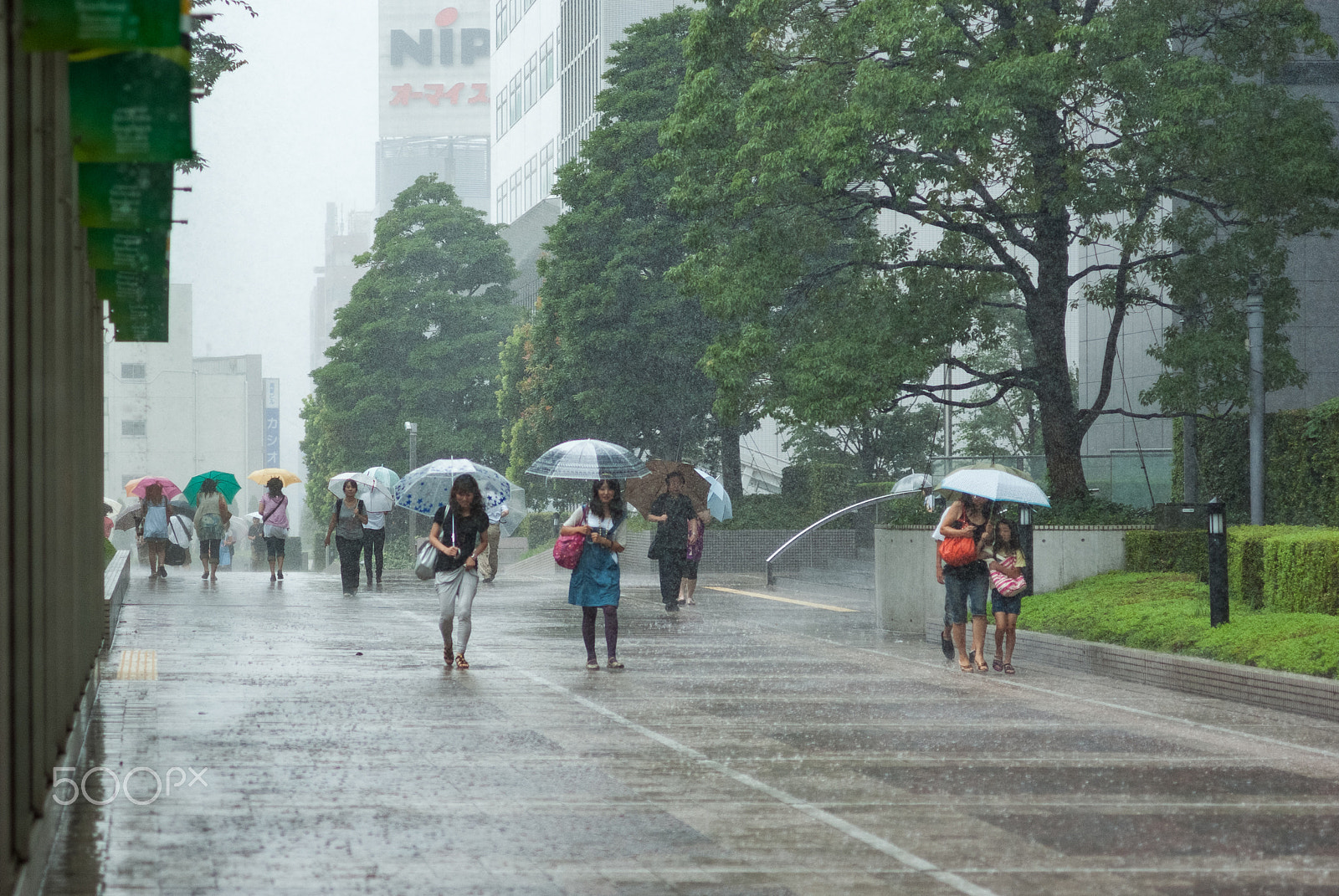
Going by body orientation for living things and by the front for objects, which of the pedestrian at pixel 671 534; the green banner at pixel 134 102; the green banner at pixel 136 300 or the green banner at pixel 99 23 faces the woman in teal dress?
the pedestrian

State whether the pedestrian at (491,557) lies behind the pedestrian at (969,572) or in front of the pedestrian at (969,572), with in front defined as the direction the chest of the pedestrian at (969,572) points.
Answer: behind

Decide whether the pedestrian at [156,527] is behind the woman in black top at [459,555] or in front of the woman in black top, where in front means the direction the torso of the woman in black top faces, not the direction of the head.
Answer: behind

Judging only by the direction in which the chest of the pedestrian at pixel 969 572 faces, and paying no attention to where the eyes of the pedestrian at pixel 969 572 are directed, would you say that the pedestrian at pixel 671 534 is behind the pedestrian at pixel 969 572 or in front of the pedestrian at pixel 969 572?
behind

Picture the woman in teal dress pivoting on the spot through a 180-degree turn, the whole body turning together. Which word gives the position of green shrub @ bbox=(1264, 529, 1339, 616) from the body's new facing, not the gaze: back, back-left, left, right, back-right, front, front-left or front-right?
right

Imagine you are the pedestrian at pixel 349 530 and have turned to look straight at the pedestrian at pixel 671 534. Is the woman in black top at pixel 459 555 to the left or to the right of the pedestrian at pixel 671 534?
right
